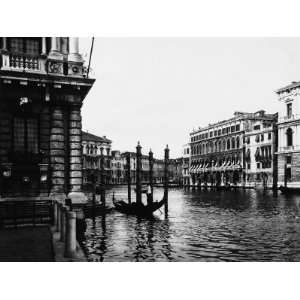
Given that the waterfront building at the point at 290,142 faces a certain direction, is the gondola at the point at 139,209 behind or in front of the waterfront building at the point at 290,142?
in front

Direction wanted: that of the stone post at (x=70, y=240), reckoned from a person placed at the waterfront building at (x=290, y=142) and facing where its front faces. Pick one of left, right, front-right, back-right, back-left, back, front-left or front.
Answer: front-left

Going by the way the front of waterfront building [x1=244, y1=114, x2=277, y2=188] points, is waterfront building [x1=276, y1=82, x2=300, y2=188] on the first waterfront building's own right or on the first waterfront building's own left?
on the first waterfront building's own left

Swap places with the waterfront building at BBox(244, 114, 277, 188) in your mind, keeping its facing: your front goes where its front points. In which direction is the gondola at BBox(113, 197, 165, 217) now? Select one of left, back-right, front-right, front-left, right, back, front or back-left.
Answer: front-left

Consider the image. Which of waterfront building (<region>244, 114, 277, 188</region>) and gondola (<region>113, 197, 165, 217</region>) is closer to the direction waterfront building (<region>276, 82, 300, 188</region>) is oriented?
the gondola

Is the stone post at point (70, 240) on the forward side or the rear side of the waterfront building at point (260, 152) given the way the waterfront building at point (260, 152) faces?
on the forward side

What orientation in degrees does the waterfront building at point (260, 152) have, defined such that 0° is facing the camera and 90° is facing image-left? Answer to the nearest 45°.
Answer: approximately 45°
